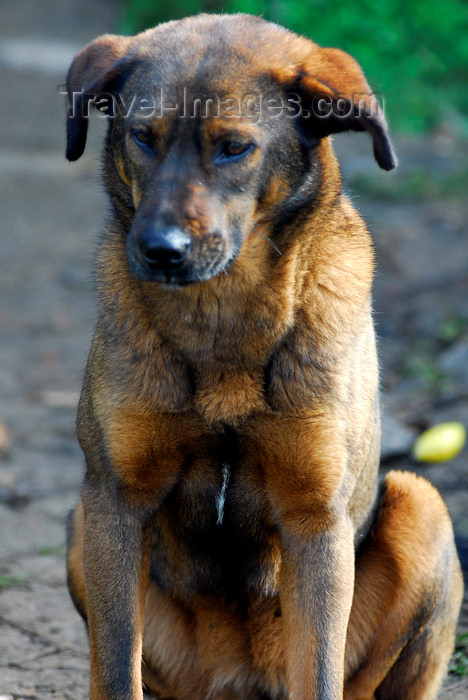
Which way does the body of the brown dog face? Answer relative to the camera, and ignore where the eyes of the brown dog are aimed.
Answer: toward the camera

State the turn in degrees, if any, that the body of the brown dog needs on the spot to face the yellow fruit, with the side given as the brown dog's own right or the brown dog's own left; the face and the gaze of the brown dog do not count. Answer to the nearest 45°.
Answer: approximately 135° to the brown dog's own left
